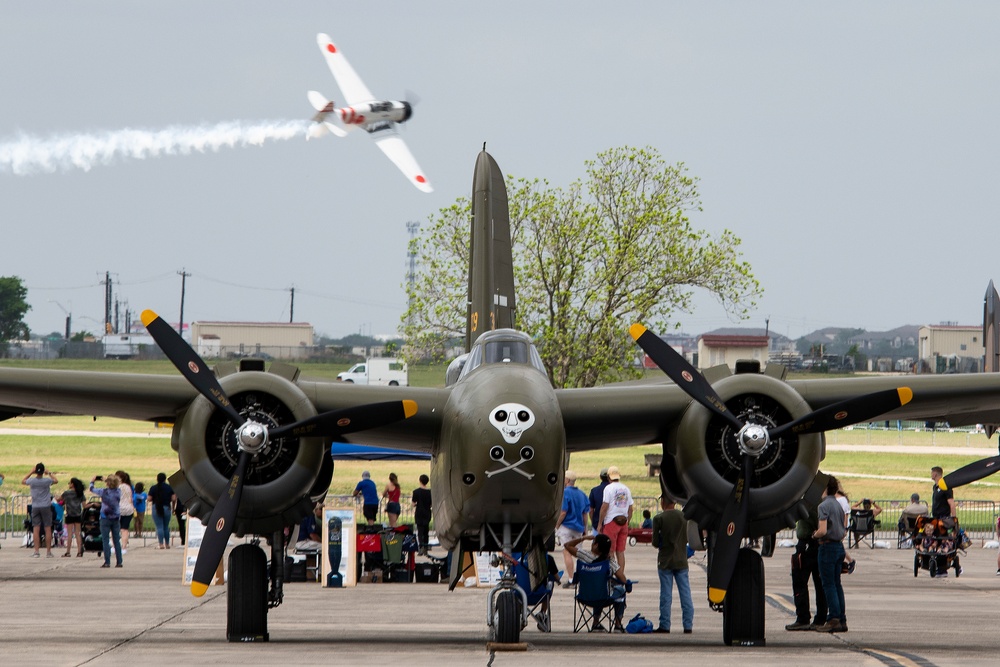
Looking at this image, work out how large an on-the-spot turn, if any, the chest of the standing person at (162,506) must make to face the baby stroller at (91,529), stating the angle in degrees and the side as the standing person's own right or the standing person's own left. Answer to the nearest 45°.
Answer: approximately 90° to the standing person's own left

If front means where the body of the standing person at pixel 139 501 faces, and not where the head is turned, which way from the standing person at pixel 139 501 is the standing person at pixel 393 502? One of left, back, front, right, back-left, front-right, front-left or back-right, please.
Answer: back-right

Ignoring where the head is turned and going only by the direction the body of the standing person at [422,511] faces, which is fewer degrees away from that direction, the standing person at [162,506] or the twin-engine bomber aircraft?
the standing person

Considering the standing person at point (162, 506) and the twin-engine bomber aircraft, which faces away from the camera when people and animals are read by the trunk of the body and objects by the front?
the standing person

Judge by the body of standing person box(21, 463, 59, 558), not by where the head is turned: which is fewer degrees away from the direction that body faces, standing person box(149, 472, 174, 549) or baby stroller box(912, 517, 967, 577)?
the standing person

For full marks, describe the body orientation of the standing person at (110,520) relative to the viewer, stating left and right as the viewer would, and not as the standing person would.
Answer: facing away from the viewer

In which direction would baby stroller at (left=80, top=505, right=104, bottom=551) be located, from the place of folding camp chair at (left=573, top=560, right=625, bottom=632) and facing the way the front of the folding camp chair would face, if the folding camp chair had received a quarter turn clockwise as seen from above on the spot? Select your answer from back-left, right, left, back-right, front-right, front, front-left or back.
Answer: back-left

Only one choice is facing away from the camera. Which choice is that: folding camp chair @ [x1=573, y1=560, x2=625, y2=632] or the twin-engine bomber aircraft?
the folding camp chair

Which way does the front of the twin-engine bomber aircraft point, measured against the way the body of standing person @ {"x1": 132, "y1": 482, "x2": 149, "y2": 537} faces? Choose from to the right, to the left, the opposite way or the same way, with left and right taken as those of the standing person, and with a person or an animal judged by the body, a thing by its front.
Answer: the opposite way

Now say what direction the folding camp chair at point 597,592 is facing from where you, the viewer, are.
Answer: facing away from the viewer

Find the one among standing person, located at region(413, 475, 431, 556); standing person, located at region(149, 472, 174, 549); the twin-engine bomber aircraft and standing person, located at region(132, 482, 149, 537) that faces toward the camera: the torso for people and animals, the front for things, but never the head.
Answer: the twin-engine bomber aircraft

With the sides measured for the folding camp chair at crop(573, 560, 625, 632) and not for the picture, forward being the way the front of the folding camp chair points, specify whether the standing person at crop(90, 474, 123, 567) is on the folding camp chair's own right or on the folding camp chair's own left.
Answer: on the folding camp chair's own left
